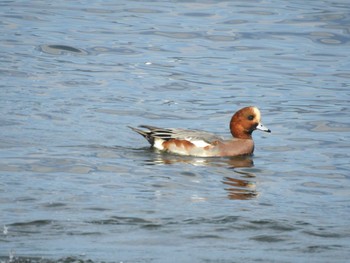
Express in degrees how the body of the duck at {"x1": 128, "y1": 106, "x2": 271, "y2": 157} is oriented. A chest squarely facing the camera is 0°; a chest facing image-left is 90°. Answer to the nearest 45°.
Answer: approximately 270°
